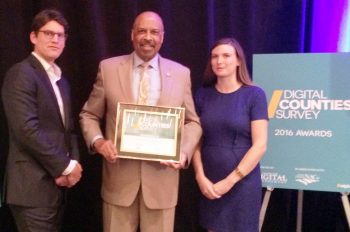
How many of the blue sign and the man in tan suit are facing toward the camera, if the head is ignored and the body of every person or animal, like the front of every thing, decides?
2

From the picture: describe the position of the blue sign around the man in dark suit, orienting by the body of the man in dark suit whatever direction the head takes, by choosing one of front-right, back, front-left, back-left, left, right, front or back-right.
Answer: front-left

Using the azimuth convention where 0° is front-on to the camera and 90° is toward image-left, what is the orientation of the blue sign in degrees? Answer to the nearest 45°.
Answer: approximately 0°

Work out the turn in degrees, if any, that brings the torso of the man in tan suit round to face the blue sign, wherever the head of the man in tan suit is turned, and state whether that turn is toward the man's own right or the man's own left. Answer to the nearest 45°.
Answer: approximately 90° to the man's own left
